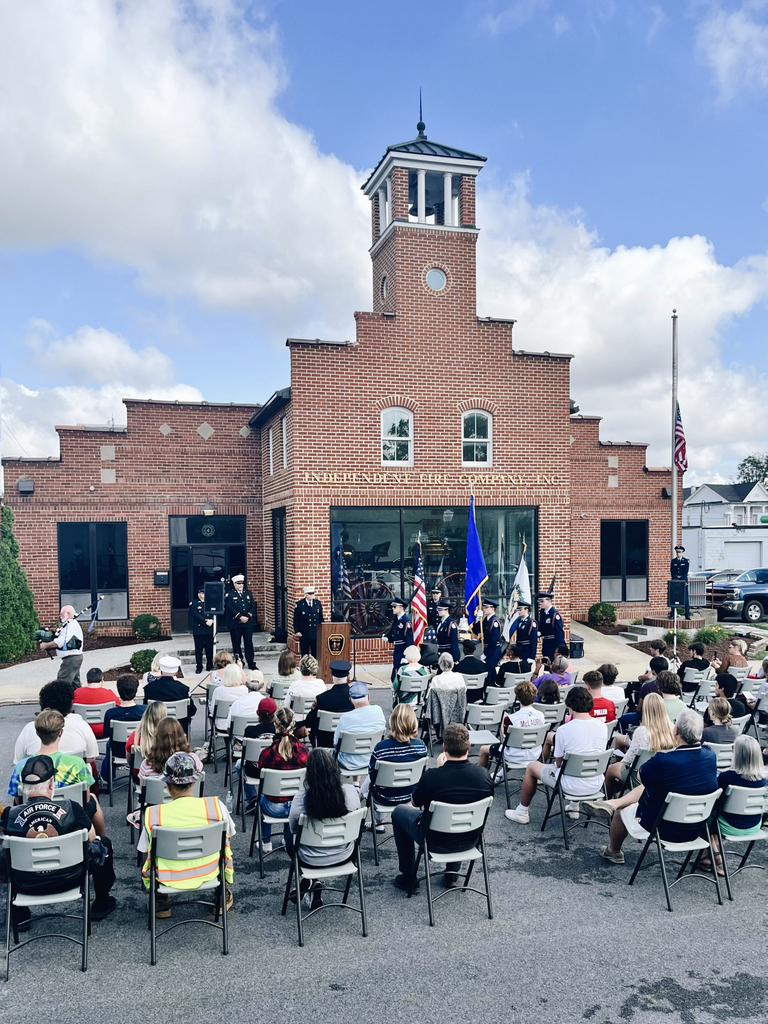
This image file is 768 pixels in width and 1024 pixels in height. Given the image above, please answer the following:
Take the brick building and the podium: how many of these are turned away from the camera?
0

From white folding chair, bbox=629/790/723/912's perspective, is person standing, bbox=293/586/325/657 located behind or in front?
in front

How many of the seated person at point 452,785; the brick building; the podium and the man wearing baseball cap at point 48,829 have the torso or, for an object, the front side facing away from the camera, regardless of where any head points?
2

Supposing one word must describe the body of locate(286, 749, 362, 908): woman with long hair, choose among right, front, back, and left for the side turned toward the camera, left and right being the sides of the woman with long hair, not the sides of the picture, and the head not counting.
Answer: back

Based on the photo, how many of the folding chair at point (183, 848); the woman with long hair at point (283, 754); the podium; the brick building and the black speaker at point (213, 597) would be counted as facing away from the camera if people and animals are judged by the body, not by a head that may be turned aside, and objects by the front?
2

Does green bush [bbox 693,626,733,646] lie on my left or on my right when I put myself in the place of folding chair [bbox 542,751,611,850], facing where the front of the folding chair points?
on my right

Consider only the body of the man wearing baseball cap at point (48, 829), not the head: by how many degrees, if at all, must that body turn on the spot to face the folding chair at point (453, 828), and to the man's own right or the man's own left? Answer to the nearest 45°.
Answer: approximately 90° to the man's own right

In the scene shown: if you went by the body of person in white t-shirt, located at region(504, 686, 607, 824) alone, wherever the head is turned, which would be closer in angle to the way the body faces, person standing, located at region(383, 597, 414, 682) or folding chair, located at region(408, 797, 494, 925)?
the person standing

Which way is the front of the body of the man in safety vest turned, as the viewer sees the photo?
away from the camera

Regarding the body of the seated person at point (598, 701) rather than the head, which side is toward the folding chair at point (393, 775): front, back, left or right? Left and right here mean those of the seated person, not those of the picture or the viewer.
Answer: left

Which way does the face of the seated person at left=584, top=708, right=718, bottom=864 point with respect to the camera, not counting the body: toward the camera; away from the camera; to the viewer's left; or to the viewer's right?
away from the camera

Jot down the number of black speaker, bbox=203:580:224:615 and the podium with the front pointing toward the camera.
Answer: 2

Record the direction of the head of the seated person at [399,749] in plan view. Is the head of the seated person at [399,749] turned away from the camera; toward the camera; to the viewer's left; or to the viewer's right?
away from the camera

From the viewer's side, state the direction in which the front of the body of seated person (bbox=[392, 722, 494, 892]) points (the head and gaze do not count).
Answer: away from the camera

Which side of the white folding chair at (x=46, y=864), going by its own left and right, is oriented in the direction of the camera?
back

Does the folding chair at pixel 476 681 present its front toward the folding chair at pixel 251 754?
no

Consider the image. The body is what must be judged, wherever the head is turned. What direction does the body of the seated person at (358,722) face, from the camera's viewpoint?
away from the camera

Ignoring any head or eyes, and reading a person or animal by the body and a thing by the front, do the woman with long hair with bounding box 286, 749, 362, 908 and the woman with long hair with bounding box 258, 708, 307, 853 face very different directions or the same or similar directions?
same or similar directions

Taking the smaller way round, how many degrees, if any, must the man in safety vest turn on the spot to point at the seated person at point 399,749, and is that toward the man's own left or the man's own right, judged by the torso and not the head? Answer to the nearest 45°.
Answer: approximately 45° to the man's own right

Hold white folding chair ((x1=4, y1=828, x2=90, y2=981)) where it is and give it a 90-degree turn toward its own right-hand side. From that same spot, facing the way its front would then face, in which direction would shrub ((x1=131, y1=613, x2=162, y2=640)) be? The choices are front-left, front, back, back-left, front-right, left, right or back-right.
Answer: left
